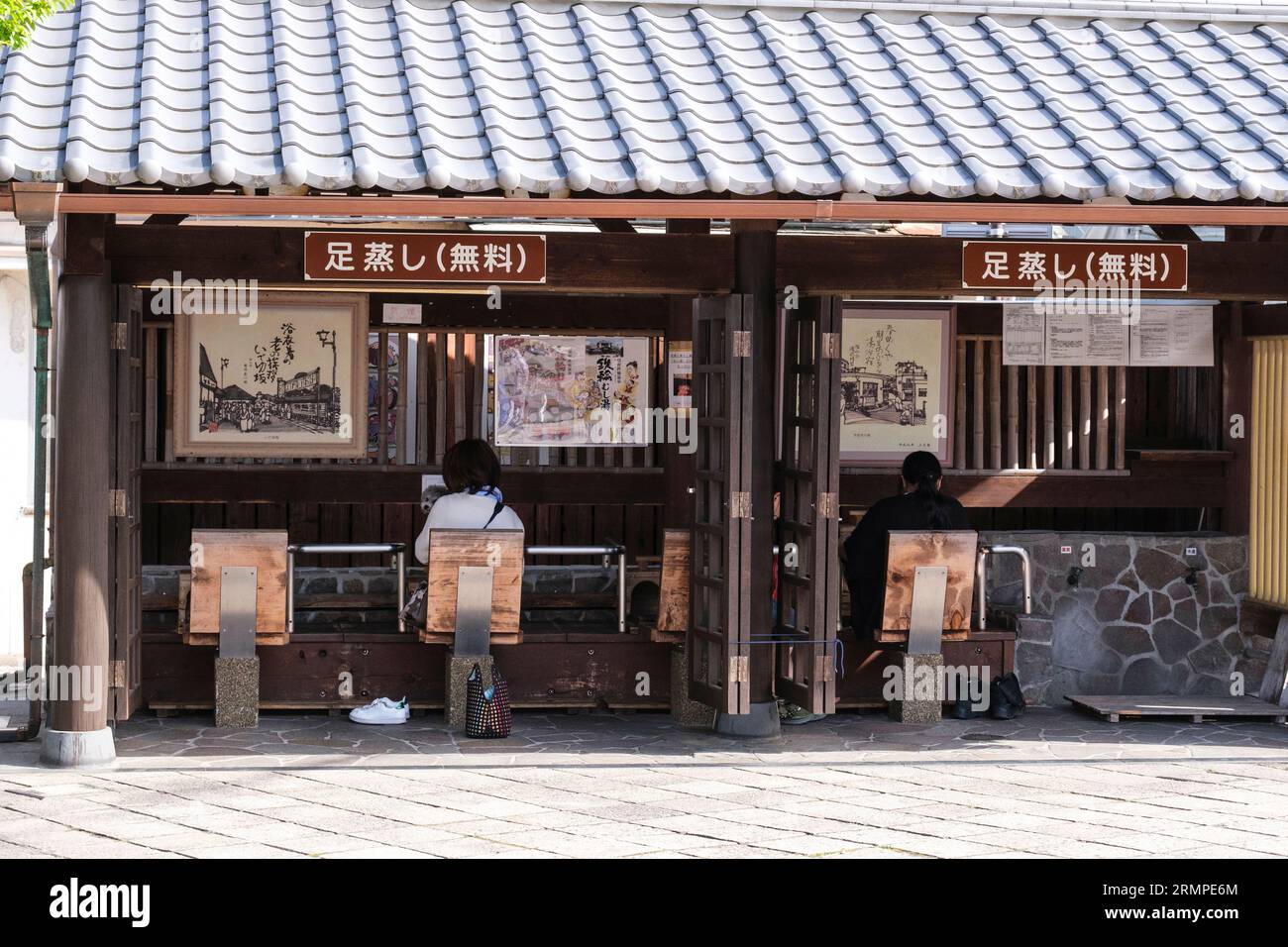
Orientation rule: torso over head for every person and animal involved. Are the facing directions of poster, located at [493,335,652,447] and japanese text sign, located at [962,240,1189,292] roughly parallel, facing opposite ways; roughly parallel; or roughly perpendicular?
roughly parallel

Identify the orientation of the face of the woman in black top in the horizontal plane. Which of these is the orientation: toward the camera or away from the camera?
away from the camera

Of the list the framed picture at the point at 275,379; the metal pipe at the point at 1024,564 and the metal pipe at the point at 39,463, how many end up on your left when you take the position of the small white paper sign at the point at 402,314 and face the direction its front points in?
1

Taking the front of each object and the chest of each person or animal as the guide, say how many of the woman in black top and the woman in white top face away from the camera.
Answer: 2

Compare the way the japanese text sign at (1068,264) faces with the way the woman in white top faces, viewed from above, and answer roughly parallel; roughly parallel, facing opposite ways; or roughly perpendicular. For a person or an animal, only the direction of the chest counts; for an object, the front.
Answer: roughly parallel, facing opposite ways

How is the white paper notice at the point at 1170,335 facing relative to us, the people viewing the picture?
facing the viewer

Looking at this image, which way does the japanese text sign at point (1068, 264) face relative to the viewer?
toward the camera

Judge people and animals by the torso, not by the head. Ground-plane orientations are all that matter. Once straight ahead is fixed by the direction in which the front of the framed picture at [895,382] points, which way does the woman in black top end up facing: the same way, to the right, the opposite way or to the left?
the opposite way

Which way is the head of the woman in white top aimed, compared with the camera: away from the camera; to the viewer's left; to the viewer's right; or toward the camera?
away from the camera

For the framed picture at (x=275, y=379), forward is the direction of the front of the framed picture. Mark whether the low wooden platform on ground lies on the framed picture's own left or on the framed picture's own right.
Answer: on the framed picture's own left

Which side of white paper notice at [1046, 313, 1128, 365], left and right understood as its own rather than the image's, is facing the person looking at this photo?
front

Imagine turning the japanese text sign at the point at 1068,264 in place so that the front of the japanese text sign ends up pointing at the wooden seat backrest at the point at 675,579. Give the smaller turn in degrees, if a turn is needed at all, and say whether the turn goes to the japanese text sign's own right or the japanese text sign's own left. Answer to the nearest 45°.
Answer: approximately 90° to the japanese text sign's own right

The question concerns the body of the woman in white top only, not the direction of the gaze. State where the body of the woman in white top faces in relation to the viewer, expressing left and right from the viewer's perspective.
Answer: facing away from the viewer
